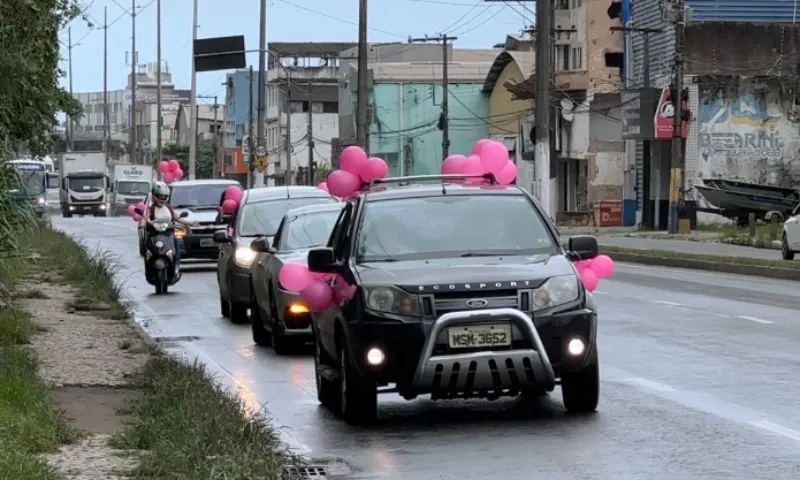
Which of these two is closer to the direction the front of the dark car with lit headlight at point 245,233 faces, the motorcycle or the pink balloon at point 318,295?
the pink balloon

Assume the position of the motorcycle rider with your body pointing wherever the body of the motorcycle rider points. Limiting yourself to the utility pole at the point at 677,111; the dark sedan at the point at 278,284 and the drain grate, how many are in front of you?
2

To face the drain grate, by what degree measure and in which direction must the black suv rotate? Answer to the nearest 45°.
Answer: approximately 45° to its right

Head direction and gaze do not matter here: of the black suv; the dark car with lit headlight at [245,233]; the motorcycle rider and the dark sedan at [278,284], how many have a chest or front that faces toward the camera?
4

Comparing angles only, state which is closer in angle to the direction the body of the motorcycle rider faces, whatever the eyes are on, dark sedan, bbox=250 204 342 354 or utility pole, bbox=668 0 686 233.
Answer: the dark sedan

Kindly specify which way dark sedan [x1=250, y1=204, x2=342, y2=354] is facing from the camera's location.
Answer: facing the viewer

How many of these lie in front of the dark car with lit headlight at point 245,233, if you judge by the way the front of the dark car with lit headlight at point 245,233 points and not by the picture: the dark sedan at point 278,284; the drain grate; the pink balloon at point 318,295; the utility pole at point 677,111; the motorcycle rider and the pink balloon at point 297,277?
4

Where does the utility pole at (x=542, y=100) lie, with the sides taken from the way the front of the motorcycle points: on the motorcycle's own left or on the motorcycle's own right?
on the motorcycle's own left

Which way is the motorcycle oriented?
toward the camera

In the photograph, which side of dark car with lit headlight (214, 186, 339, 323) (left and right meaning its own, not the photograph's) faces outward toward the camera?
front

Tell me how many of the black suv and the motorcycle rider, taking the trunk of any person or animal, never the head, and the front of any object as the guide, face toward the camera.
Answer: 2

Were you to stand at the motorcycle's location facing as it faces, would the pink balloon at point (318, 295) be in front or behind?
in front

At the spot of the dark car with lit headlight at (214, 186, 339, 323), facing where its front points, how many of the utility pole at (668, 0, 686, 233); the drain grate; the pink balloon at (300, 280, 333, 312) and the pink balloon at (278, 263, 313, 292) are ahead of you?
3
